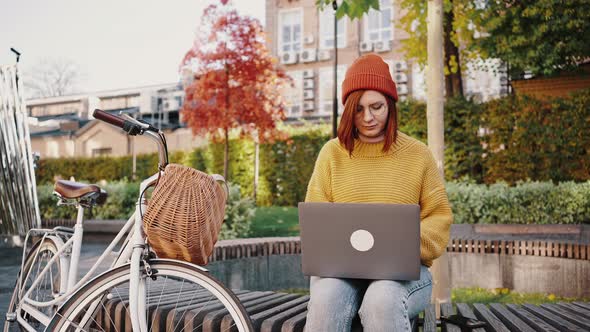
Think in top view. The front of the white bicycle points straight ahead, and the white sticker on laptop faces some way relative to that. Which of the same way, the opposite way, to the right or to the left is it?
to the right

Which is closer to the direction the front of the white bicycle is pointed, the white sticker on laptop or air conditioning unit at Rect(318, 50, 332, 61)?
the white sticker on laptop

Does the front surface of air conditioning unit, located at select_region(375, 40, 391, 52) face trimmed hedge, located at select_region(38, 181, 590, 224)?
yes

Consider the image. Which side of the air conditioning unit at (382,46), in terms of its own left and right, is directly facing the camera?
front

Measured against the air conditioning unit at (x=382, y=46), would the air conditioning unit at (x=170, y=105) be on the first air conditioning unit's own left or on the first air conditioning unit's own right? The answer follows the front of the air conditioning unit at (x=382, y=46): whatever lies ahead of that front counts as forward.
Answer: on the first air conditioning unit's own right

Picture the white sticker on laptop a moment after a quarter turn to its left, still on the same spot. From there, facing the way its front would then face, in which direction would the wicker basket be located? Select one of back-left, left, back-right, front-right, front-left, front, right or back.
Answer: back

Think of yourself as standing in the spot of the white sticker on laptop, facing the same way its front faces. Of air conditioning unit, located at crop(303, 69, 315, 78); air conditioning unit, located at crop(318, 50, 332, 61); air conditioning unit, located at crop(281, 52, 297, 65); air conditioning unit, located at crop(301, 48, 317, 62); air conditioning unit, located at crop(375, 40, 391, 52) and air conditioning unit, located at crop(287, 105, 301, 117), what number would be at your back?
6

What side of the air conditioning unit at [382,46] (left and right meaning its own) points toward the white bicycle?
front

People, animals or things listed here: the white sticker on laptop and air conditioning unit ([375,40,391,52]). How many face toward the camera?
2

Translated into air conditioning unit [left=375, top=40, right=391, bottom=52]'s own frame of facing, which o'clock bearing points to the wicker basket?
The wicker basket is roughly at 12 o'clock from the air conditioning unit.

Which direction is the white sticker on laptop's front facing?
toward the camera

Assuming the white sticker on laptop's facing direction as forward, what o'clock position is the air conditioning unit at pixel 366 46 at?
The air conditioning unit is roughly at 6 o'clock from the white sticker on laptop.
